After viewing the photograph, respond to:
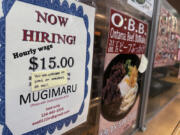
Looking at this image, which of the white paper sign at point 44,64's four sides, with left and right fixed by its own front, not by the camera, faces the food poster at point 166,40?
left

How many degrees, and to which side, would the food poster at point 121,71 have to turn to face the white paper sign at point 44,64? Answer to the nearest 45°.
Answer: approximately 90° to its right

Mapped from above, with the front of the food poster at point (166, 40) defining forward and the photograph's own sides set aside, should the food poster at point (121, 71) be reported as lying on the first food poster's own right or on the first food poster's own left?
on the first food poster's own right

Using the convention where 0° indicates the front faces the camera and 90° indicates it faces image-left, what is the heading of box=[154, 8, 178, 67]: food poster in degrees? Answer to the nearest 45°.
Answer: approximately 315°

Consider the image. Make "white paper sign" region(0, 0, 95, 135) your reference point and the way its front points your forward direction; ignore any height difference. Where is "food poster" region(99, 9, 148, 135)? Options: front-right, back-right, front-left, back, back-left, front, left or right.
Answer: left

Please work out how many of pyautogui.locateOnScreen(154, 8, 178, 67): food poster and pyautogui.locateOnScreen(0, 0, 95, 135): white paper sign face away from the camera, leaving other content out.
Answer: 0

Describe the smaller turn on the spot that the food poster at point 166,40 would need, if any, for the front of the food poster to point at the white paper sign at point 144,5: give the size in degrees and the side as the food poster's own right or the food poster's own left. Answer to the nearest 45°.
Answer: approximately 45° to the food poster's own right
